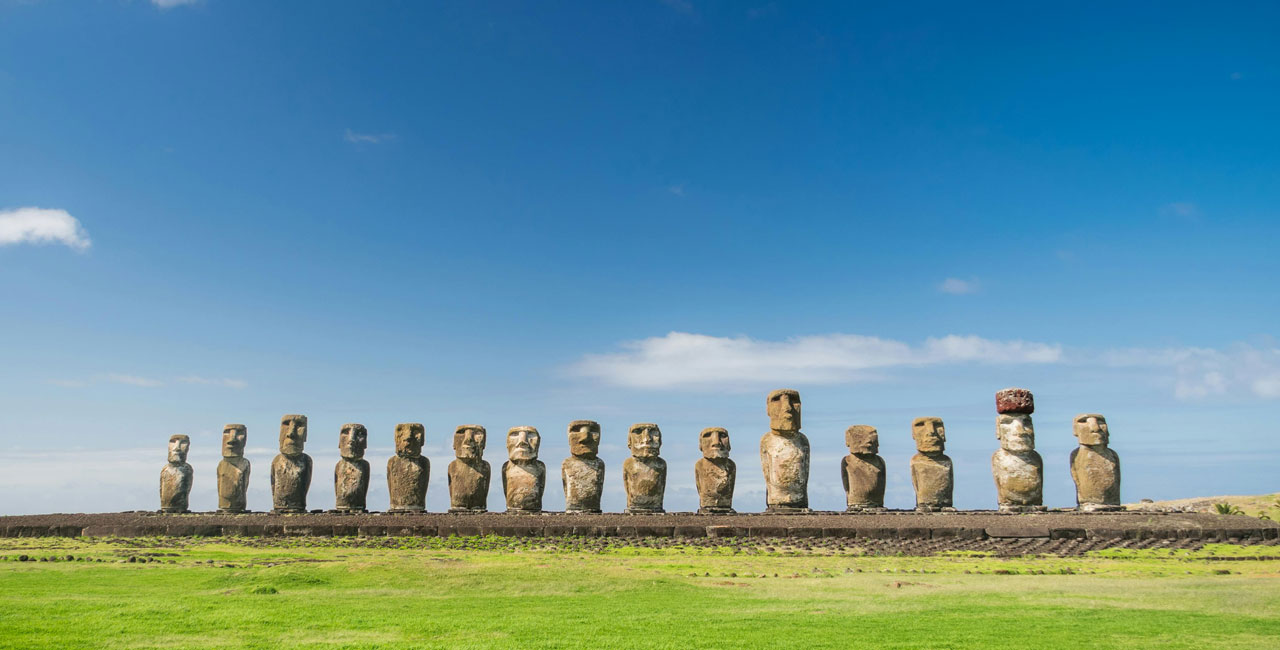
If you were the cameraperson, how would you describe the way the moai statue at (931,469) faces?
facing the viewer

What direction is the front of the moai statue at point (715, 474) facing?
toward the camera

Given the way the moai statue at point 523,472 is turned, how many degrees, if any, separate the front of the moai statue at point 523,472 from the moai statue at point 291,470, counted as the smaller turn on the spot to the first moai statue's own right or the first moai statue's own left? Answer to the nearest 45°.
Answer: approximately 135° to the first moai statue's own right

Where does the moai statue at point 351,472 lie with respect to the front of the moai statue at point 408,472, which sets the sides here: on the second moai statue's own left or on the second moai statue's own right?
on the second moai statue's own right

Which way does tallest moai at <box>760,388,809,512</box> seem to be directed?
toward the camera

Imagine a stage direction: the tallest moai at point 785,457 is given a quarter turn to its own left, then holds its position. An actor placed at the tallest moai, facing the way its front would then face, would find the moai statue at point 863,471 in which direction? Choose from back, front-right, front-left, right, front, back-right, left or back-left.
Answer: front

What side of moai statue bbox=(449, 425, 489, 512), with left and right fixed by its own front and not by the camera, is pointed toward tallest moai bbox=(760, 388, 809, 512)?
left

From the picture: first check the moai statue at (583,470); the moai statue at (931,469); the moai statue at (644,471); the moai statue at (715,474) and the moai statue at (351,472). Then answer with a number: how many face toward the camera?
5

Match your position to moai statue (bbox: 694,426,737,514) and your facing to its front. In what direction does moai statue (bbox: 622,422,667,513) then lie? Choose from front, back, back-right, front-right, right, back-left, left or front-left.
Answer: right

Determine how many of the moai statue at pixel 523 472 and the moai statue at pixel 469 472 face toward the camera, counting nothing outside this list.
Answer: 2

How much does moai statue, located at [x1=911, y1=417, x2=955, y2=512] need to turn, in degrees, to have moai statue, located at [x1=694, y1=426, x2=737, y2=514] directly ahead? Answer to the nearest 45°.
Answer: approximately 90° to its right

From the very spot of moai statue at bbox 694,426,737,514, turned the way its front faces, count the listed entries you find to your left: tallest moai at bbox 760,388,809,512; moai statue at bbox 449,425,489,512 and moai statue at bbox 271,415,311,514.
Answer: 1
